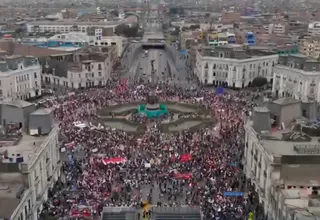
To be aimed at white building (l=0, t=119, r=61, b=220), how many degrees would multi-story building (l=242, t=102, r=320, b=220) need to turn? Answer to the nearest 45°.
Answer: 0° — it already faces it

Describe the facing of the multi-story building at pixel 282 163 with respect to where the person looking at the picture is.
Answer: facing to the left of the viewer
